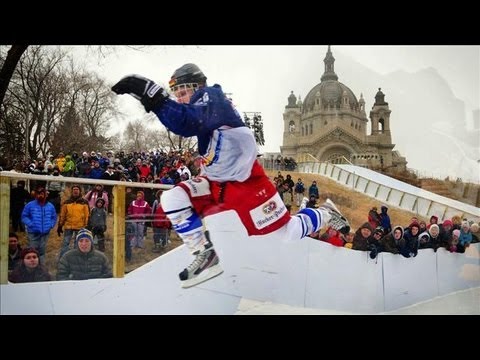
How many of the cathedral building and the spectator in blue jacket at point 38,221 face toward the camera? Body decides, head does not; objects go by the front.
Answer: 2

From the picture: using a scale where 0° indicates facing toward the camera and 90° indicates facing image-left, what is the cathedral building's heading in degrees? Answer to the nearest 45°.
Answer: approximately 0°

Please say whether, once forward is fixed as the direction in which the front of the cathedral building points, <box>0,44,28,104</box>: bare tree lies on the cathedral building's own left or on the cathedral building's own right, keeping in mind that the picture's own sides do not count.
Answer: on the cathedral building's own right

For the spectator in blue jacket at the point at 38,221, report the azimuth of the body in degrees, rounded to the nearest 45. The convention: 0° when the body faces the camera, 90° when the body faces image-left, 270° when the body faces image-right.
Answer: approximately 0°

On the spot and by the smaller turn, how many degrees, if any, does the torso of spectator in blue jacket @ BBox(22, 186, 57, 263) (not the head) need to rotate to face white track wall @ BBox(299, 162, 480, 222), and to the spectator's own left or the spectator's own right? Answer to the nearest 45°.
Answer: approximately 90° to the spectator's own left
